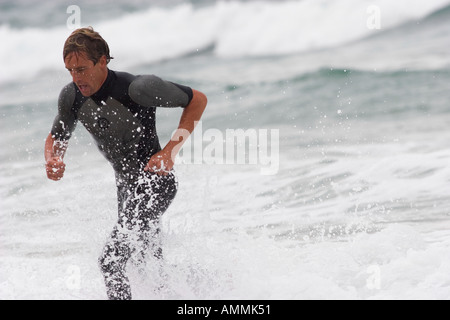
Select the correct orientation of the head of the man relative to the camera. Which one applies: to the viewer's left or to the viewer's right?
to the viewer's left

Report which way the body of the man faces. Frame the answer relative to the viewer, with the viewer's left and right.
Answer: facing the viewer and to the left of the viewer
